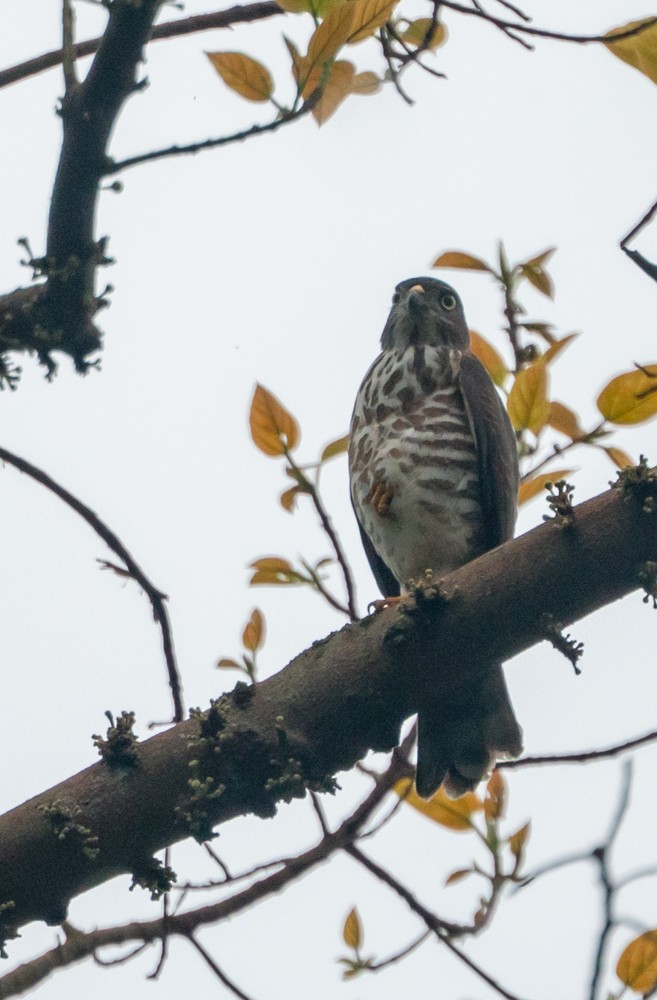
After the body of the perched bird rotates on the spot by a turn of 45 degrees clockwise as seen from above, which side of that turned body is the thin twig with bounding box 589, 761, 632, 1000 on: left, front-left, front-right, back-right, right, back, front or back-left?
left

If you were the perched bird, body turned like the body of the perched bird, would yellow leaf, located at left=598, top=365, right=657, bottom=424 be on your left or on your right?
on your left
